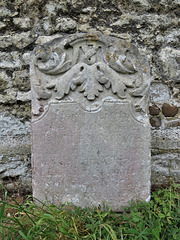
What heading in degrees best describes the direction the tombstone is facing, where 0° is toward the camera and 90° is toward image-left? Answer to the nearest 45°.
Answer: approximately 0°
